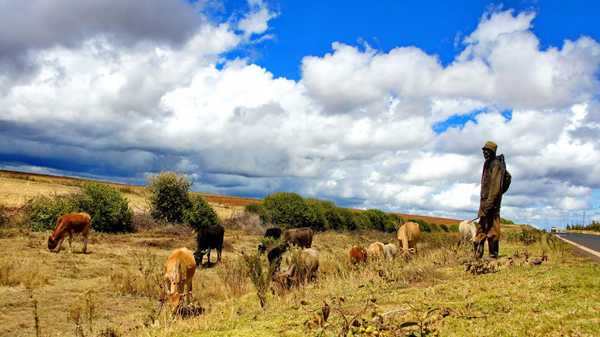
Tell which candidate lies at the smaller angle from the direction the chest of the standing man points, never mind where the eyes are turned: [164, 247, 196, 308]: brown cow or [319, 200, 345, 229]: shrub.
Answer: the brown cow

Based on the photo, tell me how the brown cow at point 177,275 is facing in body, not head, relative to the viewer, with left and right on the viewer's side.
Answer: facing the viewer

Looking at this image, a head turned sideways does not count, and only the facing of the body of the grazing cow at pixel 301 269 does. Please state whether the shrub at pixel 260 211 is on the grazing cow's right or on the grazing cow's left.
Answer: on the grazing cow's right

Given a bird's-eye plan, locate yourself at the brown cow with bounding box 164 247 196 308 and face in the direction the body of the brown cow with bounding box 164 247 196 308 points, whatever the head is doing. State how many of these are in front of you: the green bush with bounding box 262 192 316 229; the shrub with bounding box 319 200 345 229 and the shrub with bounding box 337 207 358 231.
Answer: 0

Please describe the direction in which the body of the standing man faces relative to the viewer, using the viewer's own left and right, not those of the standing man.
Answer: facing the viewer and to the left of the viewer

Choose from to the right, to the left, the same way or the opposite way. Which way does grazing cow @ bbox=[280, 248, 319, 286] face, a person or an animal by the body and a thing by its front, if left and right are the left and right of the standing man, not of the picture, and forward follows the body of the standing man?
the same way

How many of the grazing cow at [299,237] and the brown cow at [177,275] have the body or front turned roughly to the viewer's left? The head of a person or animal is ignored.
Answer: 1

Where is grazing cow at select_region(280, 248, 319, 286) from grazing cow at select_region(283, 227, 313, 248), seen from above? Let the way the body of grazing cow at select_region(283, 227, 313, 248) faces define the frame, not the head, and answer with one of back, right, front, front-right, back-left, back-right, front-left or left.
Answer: left

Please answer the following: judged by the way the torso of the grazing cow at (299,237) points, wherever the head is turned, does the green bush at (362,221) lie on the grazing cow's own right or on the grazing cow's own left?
on the grazing cow's own right

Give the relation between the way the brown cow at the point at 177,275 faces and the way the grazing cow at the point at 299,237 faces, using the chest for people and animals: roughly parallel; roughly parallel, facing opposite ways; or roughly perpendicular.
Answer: roughly perpendicular

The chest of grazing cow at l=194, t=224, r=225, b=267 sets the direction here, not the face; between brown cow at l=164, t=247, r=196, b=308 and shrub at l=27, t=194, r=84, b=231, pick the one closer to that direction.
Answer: the brown cow

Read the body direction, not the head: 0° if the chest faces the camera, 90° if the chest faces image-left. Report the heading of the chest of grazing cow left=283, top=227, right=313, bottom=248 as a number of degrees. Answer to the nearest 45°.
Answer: approximately 90°

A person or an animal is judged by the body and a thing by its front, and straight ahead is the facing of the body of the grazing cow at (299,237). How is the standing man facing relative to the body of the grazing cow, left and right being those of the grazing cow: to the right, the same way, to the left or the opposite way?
the same way

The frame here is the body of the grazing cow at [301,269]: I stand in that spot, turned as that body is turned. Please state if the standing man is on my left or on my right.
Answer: on my left
